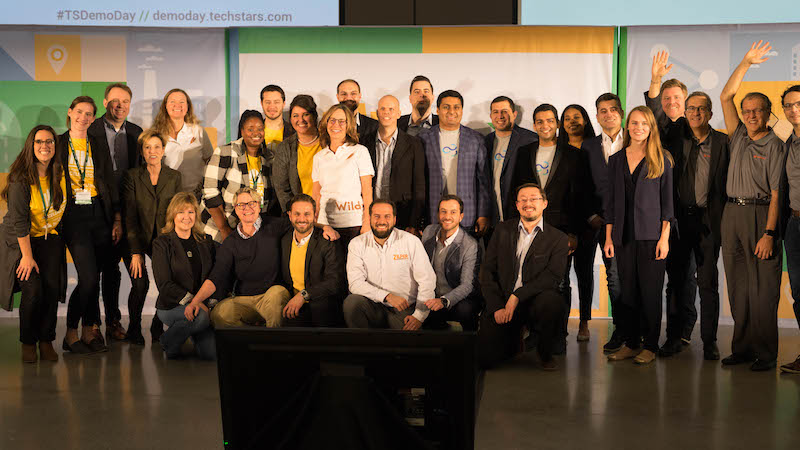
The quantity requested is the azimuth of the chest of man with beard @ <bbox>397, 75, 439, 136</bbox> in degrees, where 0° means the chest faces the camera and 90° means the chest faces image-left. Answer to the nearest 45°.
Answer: approximately 0°

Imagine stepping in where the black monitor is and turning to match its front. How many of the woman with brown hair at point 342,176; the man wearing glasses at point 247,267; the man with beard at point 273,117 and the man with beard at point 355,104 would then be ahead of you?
4

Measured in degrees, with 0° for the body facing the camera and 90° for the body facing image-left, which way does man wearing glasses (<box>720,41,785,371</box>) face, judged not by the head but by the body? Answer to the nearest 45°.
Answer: approximately 45°

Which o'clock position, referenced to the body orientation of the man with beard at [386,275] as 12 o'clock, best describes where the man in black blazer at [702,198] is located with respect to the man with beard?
The man in black blazer is roughly at 9 o'clock from the man with beard.

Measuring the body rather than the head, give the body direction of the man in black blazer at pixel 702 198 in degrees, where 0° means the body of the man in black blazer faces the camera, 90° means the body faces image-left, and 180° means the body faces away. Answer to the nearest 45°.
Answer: approximately 0°

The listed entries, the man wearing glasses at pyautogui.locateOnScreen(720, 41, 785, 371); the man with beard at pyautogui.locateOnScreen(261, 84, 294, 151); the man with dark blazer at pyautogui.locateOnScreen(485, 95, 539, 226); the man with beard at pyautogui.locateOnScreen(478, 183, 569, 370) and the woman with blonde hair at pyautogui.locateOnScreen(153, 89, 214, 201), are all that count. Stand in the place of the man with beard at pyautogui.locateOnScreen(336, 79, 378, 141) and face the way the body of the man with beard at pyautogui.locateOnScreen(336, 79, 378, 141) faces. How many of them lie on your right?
2

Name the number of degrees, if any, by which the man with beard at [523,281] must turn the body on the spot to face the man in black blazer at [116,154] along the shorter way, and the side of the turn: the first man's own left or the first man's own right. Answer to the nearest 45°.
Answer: approximately 90° to the first man's own right

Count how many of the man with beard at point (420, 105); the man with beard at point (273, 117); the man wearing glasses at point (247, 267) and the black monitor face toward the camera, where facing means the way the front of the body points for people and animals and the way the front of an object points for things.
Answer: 3

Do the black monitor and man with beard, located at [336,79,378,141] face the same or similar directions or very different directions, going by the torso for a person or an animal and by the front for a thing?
very different directions
